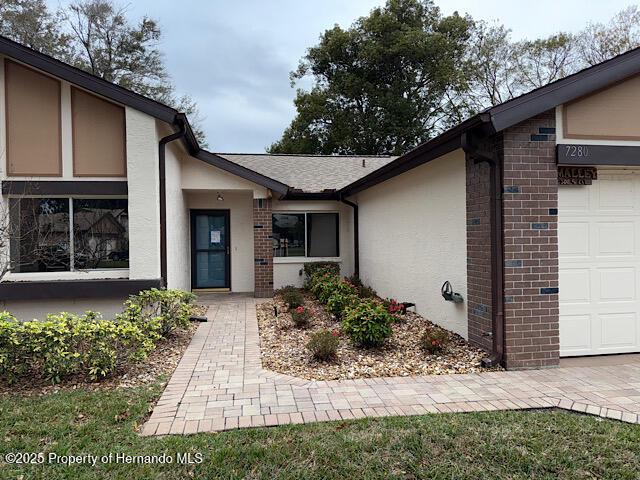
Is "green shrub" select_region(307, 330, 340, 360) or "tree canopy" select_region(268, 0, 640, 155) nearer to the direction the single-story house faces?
the green shrub

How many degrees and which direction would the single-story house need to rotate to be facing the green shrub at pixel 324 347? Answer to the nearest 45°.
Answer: approximately 45° to its right

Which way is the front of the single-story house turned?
toward the camera

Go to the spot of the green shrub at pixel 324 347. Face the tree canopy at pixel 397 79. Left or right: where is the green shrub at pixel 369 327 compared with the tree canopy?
right

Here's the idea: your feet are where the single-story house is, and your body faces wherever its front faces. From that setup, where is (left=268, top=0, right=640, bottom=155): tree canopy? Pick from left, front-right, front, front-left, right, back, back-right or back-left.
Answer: back
